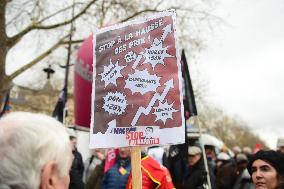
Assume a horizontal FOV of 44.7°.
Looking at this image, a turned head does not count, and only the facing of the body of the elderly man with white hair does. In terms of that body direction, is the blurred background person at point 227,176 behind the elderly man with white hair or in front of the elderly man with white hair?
in front

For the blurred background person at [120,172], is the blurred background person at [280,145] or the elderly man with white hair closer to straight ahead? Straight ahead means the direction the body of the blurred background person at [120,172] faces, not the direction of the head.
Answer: the elderly man with white hair

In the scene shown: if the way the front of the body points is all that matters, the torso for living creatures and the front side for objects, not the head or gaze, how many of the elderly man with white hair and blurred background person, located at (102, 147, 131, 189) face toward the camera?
1

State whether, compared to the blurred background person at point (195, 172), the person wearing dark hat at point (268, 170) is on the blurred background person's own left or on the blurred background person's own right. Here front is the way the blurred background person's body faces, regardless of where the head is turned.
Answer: on the blurred background person's own left

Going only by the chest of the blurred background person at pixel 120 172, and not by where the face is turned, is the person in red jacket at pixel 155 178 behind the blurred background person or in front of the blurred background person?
in front

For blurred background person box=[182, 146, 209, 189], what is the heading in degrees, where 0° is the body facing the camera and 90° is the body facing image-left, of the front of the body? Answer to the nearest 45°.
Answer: approximately 45°

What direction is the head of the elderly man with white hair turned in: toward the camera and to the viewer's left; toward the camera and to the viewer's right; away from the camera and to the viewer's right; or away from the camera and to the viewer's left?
away from the camera and to the viewer's right

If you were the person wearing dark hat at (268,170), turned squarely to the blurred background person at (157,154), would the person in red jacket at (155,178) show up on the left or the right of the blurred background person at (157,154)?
left

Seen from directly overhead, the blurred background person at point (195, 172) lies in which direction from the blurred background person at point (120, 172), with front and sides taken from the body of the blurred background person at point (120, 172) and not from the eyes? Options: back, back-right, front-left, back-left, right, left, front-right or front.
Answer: back-left
